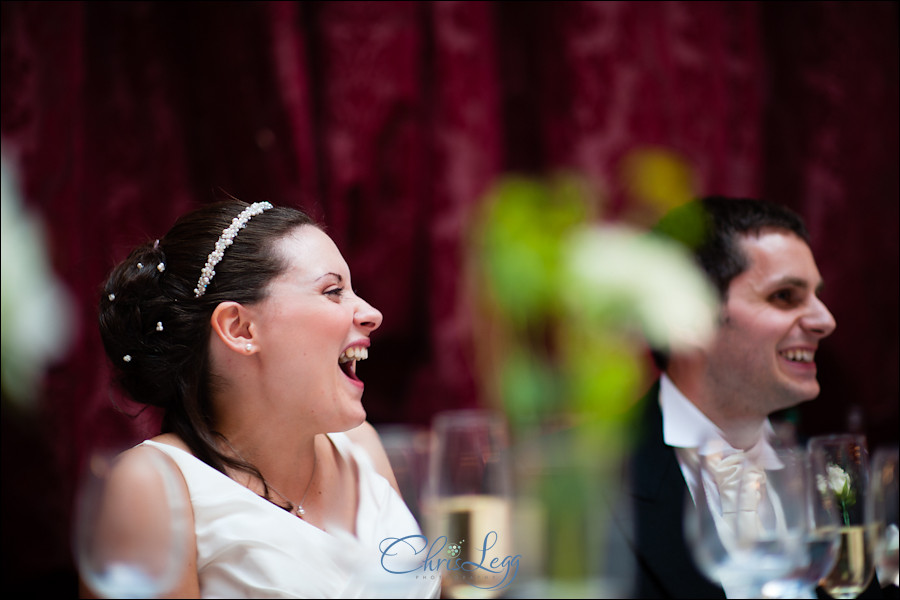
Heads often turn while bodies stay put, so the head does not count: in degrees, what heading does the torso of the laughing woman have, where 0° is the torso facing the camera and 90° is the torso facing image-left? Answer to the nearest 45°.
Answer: approximately 315°

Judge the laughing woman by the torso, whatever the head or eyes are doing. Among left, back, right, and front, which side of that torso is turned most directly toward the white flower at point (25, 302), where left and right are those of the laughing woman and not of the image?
right

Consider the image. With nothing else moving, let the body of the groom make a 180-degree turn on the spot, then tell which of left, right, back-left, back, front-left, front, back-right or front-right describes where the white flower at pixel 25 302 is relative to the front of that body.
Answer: front-left

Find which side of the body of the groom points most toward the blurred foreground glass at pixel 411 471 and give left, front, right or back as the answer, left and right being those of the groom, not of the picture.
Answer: right

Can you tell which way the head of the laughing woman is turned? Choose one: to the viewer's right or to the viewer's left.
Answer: to the viewer's right

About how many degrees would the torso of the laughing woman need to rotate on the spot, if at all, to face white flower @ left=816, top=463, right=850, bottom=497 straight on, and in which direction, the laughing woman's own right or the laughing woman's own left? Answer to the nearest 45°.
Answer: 0° — they already face it

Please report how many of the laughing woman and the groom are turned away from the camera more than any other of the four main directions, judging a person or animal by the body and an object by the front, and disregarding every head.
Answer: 0

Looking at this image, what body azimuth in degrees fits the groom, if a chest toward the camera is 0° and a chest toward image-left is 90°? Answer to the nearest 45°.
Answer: approximately 315°
